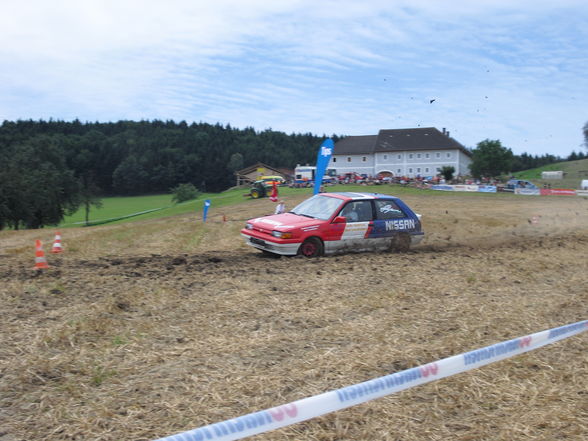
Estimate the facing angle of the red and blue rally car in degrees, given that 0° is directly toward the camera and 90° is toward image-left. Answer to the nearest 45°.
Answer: approximately 45°

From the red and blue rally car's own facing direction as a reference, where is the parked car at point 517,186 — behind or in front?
behind

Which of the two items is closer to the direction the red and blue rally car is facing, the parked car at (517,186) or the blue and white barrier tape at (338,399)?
the blue and white barrier tape
